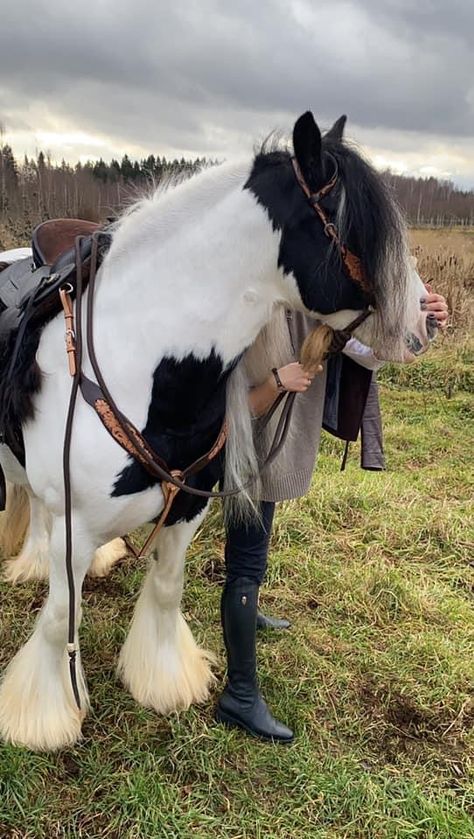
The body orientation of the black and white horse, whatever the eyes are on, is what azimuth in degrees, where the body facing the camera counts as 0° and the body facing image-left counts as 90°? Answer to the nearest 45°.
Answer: approximately 315°
